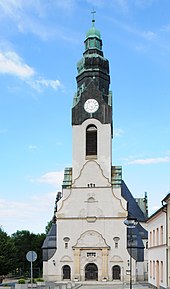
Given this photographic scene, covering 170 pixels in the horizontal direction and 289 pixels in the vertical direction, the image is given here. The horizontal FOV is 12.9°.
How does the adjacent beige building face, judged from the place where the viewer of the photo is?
facing to the left of the viewer
